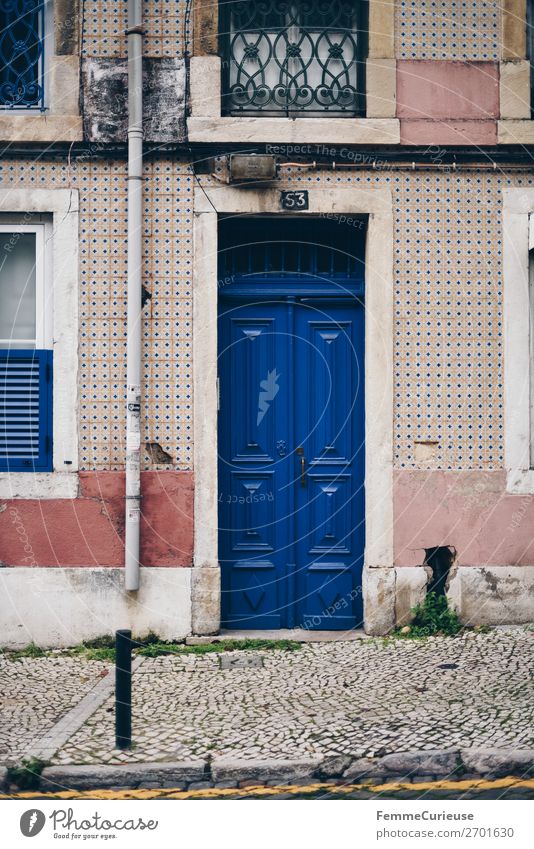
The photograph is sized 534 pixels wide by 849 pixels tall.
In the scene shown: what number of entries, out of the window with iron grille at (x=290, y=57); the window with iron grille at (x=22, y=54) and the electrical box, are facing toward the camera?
3

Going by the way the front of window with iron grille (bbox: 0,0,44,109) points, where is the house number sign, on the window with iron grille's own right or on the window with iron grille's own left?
on the window with iron grille's own left

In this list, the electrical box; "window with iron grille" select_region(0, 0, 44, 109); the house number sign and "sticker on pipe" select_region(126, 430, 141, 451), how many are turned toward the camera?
4

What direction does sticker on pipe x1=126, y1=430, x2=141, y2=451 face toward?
toward the camera

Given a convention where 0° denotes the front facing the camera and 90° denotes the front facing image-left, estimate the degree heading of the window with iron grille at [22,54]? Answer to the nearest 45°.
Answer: approximately 0°

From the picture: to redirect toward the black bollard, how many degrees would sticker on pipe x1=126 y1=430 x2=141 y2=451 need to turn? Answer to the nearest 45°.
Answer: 0° — it already faces it

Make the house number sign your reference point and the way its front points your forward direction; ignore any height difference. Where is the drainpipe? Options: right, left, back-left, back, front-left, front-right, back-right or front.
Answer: right

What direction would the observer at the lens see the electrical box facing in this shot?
facing the viewer

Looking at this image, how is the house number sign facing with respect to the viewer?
toward the camera
